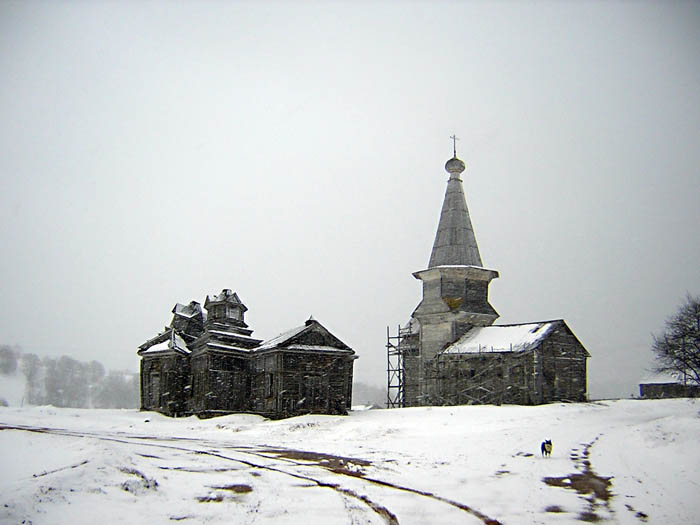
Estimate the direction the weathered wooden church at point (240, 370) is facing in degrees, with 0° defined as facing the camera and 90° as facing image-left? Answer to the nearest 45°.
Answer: approximately 315°
